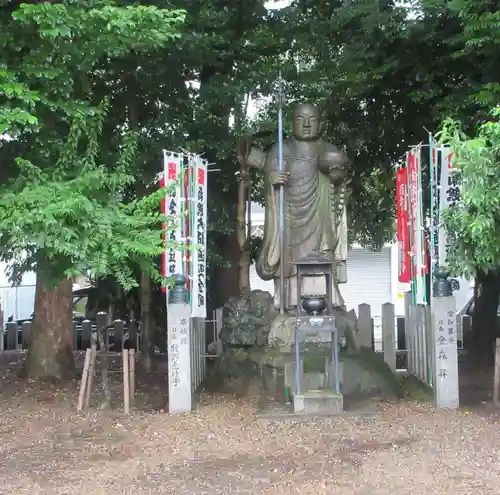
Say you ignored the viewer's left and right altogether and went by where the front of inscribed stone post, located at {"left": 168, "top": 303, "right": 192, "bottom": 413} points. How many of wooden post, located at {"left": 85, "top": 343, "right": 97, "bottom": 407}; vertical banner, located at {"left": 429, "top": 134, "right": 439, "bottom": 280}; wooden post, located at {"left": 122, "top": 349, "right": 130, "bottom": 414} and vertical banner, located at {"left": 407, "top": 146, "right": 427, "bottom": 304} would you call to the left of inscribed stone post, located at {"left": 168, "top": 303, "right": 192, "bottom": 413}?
2

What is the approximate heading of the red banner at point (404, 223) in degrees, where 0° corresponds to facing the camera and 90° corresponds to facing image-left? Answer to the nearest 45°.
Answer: approximately 0°

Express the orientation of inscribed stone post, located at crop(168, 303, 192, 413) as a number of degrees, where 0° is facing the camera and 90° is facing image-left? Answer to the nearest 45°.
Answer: approximately 0°
